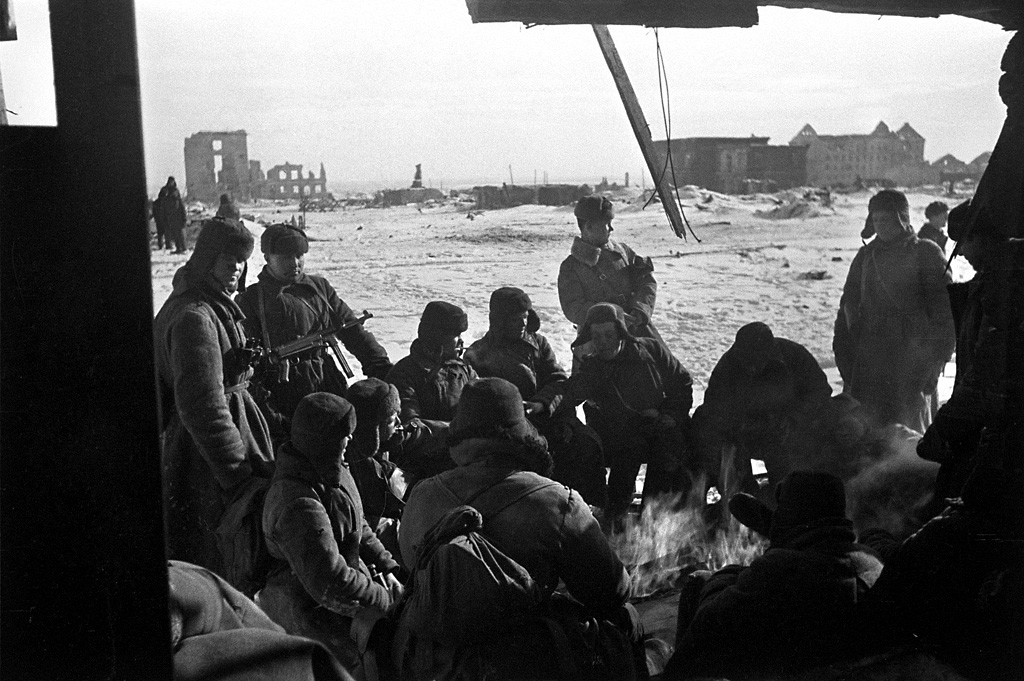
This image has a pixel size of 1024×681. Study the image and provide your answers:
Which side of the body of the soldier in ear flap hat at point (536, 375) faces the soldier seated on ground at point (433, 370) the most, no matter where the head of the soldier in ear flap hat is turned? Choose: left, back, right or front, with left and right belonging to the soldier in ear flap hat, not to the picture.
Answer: right

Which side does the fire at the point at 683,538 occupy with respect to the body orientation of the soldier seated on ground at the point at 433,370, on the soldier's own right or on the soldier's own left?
on the soldier's own left

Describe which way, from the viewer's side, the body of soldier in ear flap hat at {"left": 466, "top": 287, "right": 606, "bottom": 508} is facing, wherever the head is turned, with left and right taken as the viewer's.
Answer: facing the viewer and to the right of the viewer

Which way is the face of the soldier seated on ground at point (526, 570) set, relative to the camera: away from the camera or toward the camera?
away from the camera

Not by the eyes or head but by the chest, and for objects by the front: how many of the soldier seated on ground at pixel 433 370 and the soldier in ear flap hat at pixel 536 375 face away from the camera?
0

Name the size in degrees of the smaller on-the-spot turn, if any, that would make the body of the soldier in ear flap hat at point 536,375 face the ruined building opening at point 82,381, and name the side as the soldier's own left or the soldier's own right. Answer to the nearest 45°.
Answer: approximately 90° to the soldier's own right

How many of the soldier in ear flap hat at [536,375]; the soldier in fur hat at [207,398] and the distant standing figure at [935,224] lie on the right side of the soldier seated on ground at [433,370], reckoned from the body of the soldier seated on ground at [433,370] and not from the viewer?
1

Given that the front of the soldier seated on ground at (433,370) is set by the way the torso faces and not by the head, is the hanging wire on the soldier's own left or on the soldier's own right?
on the soldier's own left

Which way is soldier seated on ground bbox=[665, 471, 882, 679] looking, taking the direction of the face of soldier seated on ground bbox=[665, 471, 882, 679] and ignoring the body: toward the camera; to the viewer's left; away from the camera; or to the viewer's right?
away from the camera

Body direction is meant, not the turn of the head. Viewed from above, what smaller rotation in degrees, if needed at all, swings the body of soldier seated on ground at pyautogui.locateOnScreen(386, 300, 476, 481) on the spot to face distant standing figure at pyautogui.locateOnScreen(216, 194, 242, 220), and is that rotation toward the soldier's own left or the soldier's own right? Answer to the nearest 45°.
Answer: approximately 135° to the soldier's own right

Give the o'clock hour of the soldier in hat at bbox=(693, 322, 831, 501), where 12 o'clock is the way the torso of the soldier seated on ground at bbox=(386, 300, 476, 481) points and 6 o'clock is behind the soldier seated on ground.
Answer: The soldier in hat is roughly at 10 o'clock from the soldier seated on ground.

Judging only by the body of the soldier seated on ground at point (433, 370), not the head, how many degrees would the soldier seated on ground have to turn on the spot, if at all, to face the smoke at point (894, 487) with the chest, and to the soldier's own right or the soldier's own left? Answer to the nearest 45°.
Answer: approximately 45° to the soldier's own left

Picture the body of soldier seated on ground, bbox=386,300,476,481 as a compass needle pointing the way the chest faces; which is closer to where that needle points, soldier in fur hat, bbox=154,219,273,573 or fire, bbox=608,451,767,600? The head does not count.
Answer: the fire
